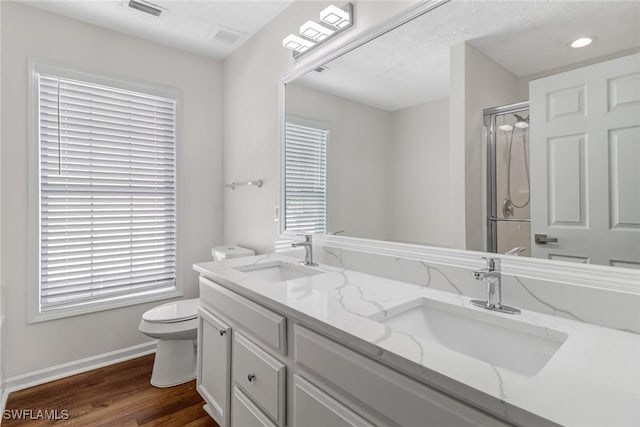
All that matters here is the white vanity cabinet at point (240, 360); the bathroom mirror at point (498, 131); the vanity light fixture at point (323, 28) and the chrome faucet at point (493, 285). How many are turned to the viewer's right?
0

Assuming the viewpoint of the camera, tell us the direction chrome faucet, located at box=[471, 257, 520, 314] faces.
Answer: facing the viewer and to the left of the viewer

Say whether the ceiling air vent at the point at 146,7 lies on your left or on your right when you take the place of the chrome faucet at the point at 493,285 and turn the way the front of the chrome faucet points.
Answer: on your right

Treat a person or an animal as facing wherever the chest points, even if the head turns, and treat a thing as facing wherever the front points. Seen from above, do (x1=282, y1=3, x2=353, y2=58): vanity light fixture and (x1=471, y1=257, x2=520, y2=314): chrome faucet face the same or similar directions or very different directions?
same or similar directions

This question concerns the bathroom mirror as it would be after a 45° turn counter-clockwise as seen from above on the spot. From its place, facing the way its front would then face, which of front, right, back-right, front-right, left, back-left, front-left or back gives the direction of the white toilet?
right

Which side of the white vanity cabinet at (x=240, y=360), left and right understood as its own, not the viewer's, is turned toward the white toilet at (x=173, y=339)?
right

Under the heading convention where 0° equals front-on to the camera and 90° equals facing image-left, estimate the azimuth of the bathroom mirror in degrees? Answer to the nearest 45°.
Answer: approximately 45°

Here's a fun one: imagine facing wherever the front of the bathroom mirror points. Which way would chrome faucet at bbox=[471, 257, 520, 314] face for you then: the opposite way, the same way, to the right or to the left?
the same way

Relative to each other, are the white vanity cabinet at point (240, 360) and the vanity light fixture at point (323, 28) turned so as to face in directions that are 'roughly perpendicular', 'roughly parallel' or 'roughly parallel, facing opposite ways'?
roughly parallel

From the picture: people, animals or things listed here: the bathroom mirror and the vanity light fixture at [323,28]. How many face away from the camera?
0

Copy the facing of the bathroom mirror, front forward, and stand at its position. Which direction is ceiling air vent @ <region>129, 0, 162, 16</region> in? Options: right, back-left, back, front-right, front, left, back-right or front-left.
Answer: front-right
